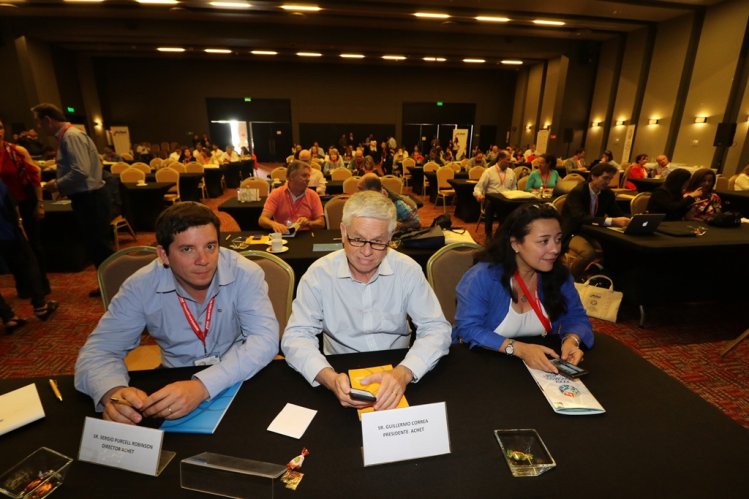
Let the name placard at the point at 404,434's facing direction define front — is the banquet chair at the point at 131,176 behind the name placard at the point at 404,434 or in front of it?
behind

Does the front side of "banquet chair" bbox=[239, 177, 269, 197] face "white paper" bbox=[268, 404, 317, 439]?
yes

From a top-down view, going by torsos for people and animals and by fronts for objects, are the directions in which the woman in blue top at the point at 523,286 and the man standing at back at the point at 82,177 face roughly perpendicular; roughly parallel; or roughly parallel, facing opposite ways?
roughly perpendicular

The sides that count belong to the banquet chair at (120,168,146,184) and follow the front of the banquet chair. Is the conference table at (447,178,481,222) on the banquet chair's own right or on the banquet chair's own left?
on the banquet chair's own left

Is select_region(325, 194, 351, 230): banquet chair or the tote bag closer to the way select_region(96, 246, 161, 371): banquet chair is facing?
the tote bag

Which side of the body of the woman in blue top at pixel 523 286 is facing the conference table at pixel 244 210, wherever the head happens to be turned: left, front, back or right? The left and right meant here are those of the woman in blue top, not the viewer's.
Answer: back

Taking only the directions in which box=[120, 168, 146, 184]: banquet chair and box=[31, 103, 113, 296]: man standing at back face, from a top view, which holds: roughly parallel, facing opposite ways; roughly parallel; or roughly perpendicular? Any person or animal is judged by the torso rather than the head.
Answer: roughly perpendicular

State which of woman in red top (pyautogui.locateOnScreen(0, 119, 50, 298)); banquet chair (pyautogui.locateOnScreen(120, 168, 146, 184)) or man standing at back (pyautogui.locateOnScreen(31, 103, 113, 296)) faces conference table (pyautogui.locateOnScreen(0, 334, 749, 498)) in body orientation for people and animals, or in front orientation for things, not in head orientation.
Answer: the banquet chair

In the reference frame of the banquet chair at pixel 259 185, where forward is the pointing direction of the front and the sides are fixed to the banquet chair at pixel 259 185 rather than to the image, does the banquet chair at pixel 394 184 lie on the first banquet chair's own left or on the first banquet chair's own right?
on the first banquet chair's own left

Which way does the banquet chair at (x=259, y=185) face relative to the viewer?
toward the camera

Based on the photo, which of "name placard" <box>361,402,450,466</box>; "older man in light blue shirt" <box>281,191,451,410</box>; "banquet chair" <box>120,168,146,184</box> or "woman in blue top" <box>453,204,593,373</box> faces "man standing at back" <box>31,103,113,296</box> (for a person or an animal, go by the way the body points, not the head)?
the banquet chair

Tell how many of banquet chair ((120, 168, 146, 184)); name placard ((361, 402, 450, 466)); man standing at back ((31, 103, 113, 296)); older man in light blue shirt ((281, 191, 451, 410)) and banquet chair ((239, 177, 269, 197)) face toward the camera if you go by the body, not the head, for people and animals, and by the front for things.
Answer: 4

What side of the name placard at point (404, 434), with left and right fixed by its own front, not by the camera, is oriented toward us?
front

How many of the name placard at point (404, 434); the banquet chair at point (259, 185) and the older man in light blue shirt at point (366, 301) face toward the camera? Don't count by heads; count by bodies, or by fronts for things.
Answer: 3

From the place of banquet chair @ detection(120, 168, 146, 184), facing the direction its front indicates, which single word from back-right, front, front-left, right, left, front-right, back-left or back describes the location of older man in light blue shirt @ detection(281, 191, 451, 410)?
front
